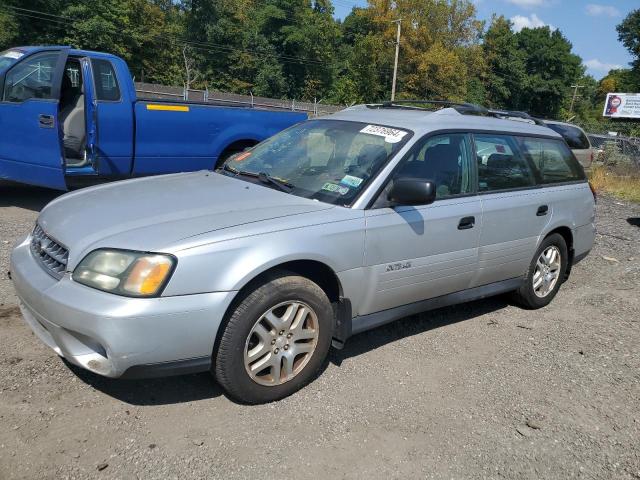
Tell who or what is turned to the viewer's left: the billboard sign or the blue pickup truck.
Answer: the blue pickup truck

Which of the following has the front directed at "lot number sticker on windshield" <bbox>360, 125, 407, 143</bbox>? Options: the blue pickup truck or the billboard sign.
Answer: the billboard sign

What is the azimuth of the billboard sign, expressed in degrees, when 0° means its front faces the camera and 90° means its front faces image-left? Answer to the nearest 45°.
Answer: approximately 0°

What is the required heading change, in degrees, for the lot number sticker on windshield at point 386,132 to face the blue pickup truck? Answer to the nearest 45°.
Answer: approximately 90° to its right

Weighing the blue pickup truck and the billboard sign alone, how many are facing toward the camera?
1

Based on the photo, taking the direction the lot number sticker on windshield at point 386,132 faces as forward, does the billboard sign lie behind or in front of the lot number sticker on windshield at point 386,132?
behind

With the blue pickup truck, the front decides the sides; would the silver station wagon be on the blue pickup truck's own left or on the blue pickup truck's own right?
on the blue pickup truck's own left

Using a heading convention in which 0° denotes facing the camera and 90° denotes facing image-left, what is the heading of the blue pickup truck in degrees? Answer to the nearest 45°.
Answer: approximately 90°

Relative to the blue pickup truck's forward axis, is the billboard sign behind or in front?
behind

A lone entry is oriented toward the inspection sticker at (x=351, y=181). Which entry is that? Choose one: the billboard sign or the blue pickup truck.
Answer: the billboard sign
